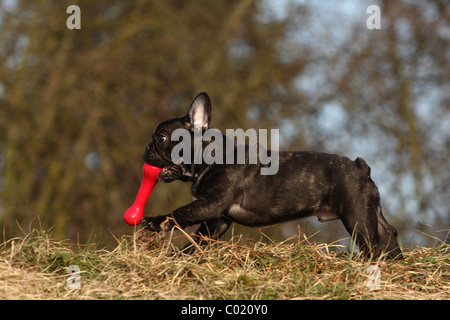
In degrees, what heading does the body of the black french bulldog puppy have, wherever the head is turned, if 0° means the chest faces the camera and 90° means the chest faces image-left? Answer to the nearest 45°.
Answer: approximately 90°
